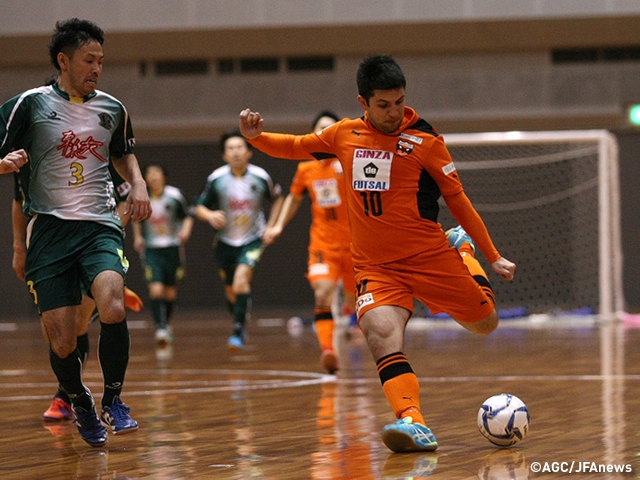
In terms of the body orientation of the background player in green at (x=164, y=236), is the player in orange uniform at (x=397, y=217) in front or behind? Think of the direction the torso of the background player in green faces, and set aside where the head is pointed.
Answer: in front

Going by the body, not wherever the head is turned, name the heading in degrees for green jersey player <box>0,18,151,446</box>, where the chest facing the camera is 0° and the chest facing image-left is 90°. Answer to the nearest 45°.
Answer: approximately 315°

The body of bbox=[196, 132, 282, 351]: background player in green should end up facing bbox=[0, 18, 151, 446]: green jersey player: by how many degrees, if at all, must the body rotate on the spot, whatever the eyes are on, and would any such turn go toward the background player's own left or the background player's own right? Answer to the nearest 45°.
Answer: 0° — they already face them

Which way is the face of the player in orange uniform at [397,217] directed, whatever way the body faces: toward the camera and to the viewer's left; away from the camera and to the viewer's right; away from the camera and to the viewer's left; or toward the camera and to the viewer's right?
toward the camera and to the viewer's right

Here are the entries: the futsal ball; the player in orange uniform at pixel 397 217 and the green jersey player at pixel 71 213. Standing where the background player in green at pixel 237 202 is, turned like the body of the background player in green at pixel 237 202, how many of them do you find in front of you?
3

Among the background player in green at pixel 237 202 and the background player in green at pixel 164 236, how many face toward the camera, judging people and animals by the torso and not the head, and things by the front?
2
